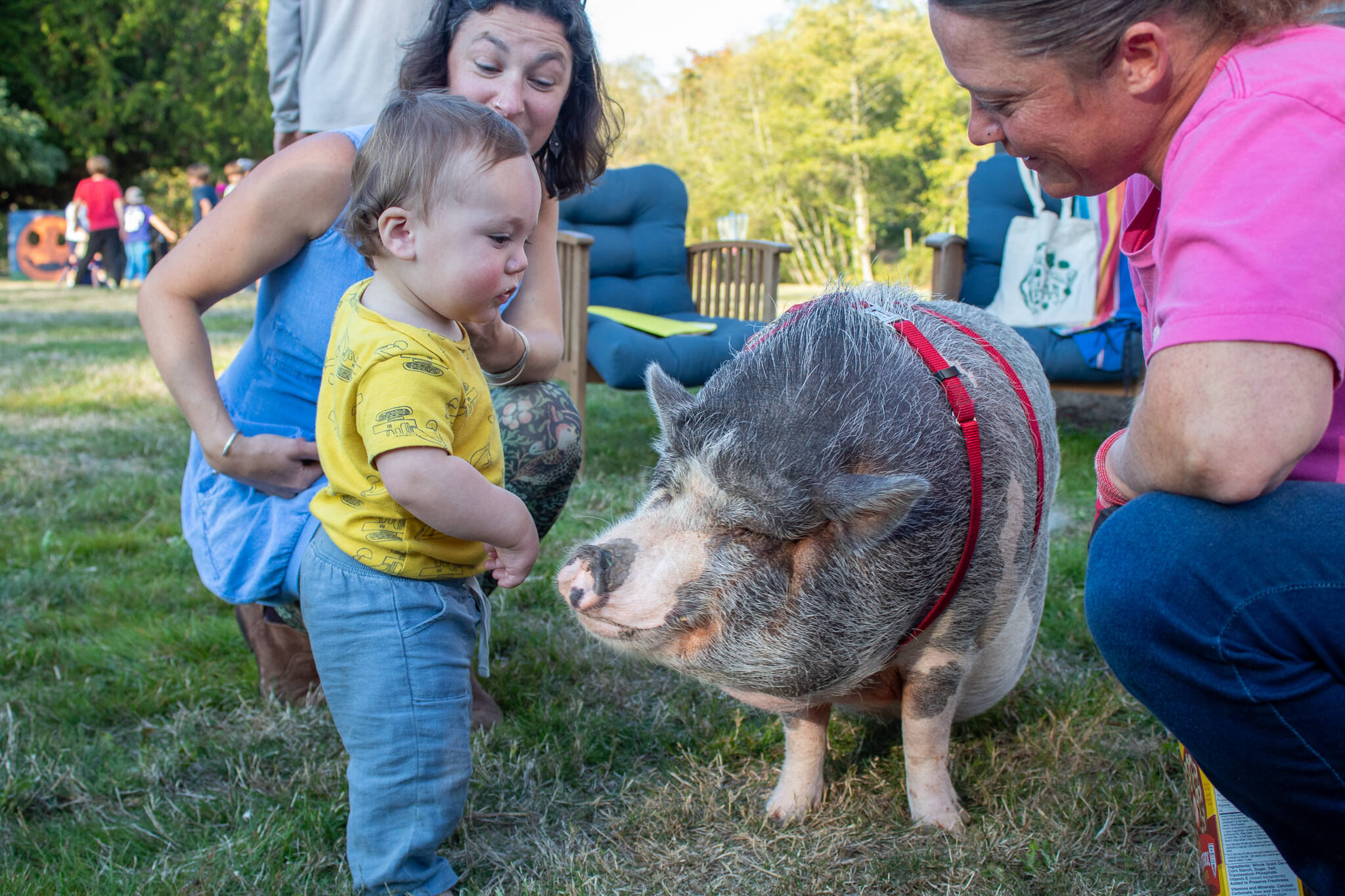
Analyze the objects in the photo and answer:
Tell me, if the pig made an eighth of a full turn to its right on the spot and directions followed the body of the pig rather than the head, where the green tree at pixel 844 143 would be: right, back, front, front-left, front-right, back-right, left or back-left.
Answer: right

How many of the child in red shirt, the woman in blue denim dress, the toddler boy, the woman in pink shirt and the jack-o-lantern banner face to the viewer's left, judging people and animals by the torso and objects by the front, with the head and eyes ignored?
1

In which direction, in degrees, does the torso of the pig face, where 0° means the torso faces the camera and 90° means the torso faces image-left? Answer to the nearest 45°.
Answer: approximately 45°

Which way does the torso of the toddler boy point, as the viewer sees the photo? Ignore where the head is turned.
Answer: to the viewer's right

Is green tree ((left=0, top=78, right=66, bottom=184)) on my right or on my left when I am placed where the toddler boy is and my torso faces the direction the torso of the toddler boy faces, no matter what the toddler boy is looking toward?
on my left

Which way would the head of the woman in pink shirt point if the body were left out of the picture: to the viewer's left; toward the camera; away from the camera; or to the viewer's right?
to the viewer's left

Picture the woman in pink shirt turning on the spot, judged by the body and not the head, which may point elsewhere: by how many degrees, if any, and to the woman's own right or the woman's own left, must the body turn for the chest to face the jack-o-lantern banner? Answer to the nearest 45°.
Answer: approximately 45° to the woman's own right

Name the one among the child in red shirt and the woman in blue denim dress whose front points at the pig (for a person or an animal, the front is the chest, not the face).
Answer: the woman in blue denim dress

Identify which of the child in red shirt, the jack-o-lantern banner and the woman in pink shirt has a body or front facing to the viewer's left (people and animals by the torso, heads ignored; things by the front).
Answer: the woman in pink shirt

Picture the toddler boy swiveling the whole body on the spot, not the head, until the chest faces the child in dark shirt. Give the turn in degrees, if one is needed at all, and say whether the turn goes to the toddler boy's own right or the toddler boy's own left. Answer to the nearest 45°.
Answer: approximately 90° to the toddler boy's own left

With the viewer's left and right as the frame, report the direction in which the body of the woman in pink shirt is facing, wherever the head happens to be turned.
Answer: facing to the left of the viewer

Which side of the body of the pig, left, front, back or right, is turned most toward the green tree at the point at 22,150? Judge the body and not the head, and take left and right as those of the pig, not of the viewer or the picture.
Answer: right

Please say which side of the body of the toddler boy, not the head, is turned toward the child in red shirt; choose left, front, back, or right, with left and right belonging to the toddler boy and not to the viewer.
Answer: left

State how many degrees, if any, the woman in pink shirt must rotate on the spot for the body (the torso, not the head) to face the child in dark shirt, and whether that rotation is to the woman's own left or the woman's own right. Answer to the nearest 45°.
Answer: approximately 45° to the woman's own right

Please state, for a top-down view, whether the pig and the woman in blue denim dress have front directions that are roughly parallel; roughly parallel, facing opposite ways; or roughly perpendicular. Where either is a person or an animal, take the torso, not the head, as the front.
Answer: roughly perpendicular

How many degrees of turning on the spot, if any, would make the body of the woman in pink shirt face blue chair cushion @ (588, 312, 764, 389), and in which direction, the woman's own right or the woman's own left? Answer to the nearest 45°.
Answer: approximately 45° to the woman's own right

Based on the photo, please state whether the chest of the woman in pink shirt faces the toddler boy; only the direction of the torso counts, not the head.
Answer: yes

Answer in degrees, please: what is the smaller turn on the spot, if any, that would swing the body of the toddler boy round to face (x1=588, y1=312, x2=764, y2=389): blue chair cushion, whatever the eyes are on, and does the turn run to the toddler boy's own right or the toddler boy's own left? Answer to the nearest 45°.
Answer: approximately 90° to the toddler boy's own left
